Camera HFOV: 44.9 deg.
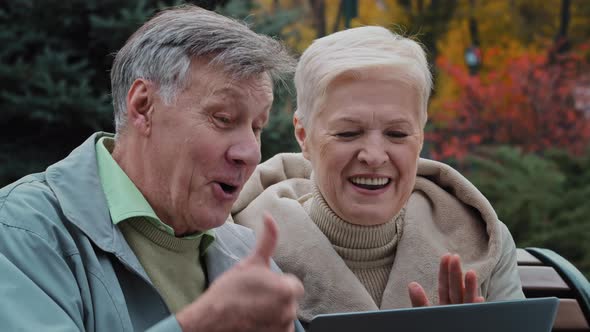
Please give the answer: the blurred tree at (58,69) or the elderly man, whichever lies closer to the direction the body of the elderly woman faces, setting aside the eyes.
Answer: the elderly man

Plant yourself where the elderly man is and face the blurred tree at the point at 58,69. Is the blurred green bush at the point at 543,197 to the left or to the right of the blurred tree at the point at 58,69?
right

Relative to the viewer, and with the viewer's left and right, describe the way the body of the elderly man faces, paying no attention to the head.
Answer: facing the viewer and to the right of the viewer

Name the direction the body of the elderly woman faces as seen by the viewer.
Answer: toward the camera

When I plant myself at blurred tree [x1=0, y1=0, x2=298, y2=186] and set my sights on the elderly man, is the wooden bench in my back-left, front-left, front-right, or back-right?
front-left

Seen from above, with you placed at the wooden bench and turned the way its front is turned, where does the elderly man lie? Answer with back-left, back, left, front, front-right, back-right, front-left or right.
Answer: front-right

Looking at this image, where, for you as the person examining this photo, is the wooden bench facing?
facing the viewer

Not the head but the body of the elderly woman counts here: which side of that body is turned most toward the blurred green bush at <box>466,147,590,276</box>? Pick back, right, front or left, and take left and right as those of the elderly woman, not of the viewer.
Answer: back

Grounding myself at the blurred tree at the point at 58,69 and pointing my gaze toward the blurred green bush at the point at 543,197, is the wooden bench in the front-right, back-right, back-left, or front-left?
front-right

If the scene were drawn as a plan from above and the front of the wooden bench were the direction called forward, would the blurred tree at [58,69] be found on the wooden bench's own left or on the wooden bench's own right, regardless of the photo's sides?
on the wooden bench's own right

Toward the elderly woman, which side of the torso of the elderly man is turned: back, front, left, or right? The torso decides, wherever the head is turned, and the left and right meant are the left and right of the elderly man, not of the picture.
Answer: left

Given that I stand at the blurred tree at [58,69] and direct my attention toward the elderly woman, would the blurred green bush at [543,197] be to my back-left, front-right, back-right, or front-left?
front-left

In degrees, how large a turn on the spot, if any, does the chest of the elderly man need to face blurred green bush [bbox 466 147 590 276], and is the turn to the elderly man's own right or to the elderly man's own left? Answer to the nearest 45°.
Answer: approximately 90° to the elderly man's own left

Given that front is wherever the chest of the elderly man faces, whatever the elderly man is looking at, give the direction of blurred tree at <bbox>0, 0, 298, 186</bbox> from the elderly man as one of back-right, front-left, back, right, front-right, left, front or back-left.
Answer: back-left

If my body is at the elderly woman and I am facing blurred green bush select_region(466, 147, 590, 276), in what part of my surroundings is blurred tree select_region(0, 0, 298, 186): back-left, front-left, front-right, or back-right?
front-left
